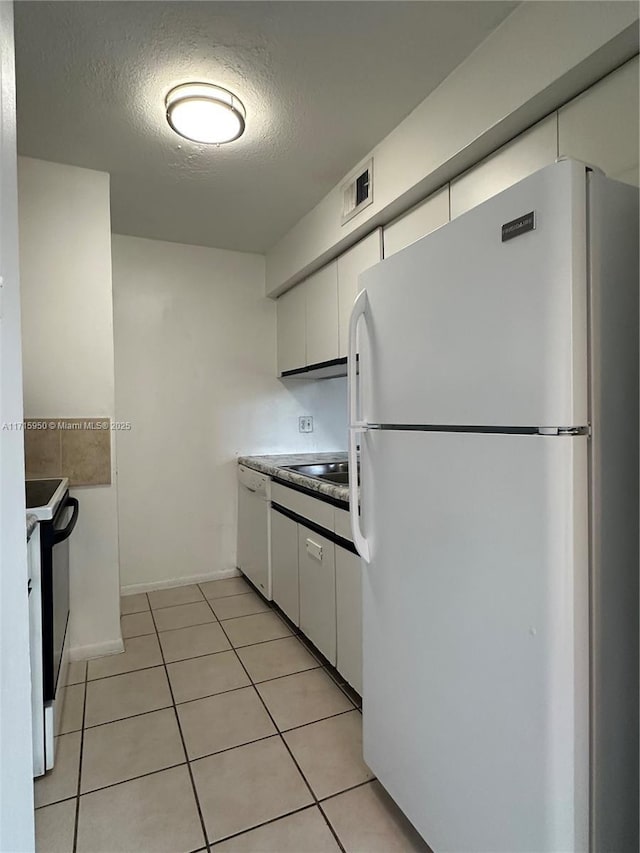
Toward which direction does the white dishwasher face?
to the viewer's left

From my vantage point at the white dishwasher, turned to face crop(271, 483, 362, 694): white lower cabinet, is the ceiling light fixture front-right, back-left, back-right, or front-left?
front-right

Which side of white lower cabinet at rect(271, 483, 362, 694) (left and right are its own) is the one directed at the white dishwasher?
right

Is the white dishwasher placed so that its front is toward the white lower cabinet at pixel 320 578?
no

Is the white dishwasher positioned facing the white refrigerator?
no

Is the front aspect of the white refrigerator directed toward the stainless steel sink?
no

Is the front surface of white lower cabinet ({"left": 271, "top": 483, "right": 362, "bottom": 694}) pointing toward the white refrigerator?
no

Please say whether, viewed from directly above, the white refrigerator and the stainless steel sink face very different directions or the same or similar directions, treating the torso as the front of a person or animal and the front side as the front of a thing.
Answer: same or similar directions

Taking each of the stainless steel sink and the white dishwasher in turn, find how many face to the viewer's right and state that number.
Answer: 0

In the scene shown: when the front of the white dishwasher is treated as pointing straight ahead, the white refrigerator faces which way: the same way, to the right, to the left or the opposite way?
the same way

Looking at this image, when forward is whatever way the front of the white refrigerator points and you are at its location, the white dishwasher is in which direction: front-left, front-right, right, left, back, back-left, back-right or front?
right
